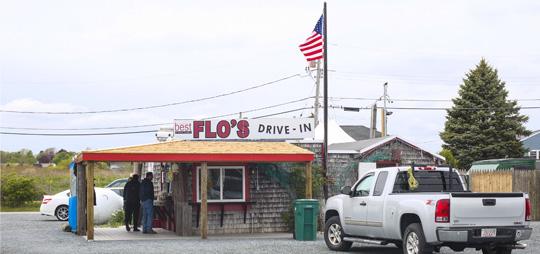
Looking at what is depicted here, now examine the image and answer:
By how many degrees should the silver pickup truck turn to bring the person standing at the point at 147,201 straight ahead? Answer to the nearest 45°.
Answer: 0° — it already faces them

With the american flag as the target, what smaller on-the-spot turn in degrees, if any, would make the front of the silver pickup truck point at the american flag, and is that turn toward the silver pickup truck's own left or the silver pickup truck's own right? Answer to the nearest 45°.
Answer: approximately 45° to the silver pickup truck's own right

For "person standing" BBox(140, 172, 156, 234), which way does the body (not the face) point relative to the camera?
to the viewer's right

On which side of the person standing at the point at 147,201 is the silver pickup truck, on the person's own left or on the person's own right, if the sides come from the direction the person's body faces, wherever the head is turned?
on the person's own right

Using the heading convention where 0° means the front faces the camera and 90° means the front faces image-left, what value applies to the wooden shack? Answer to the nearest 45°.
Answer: approximately 0°

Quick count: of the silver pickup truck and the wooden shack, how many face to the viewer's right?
0

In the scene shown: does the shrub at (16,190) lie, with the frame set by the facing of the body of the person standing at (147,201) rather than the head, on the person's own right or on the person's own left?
on the person's own left

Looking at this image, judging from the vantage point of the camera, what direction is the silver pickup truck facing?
facing away from the viewer and to the left of the viewer

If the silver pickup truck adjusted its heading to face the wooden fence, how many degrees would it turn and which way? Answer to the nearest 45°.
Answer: approximately 45° to its right

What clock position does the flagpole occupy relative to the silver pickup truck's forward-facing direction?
The flagpole is roughly at 1 o'clock from the silver pickup truck.

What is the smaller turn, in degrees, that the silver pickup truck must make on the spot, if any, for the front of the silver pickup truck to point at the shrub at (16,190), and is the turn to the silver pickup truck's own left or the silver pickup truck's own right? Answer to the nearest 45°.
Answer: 0° — it already faces it

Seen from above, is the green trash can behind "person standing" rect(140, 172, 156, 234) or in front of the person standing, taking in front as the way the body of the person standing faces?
in front

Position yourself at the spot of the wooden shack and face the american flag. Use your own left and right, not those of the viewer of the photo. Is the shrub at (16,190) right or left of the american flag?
left

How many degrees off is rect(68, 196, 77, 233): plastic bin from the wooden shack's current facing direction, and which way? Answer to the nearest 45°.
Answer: approximately 90° to its right
